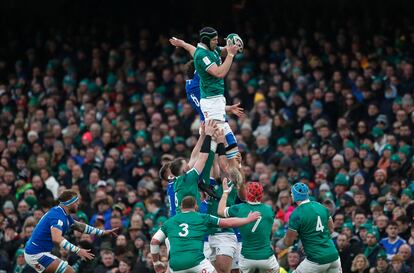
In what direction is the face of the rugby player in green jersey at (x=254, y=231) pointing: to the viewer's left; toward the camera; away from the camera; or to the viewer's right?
away from the camera

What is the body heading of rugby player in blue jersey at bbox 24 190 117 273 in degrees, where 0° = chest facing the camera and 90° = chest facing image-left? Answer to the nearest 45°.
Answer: approximately 270°

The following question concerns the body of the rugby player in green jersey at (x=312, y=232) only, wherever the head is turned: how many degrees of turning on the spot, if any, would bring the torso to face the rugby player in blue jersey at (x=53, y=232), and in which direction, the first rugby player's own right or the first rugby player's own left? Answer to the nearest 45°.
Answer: approximately 45° to the first rugby player's own left

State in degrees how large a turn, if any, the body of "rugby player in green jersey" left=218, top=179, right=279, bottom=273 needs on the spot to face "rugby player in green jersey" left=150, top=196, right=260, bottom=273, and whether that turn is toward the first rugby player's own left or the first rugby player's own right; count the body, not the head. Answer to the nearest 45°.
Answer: approximately 135° to the first rugby player's own left

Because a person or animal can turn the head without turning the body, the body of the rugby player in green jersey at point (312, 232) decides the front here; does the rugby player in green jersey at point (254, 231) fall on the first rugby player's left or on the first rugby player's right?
on the first rugby player's left

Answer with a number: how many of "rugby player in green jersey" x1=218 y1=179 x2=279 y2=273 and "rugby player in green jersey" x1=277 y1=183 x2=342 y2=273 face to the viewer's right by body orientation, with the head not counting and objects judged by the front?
0

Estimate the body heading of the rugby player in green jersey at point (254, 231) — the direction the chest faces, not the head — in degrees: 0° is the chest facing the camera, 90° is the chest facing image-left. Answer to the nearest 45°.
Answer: approximately 180°

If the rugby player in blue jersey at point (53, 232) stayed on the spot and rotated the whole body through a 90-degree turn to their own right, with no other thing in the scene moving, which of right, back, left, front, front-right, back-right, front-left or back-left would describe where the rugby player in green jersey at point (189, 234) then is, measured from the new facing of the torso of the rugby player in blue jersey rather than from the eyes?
front-left

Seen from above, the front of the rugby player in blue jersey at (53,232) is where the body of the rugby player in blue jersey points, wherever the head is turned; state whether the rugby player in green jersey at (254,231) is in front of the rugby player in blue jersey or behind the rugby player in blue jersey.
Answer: in front

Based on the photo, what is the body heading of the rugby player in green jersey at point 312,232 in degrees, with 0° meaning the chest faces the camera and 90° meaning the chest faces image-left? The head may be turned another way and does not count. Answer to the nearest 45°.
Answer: approximately 135°
